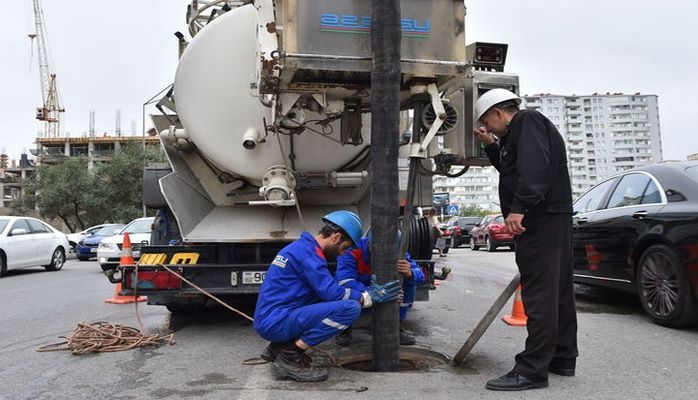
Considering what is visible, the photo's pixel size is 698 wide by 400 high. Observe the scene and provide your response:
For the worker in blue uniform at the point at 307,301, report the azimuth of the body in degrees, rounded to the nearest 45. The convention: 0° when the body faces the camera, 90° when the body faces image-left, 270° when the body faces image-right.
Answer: approximately 270°

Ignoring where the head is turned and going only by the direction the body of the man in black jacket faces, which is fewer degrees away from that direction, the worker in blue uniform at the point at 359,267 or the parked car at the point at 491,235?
the worker in blue uniform

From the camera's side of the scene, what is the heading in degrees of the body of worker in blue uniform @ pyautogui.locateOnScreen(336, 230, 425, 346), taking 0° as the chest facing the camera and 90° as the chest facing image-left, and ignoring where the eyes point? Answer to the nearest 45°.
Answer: approximately 0°

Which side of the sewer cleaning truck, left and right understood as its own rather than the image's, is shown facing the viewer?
back

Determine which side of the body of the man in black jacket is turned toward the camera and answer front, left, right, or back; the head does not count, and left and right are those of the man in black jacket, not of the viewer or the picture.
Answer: left

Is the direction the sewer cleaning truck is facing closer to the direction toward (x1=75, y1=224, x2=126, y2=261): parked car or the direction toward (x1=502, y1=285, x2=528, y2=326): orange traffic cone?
the parked car

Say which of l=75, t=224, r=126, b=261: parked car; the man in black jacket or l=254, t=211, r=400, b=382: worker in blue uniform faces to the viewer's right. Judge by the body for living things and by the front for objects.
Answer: the worker in blue uniform
